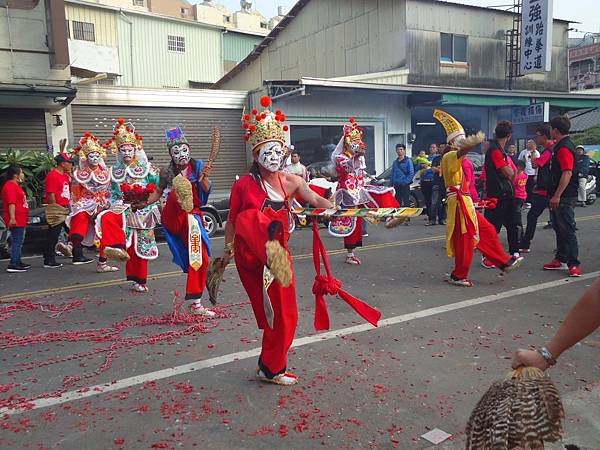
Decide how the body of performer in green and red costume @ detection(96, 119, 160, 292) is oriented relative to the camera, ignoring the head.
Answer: toward the camera

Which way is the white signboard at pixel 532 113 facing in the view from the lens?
facing the viewer and to the left of the viewer

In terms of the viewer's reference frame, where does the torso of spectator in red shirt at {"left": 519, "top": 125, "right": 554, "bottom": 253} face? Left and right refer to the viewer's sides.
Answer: facing to the left of the viewer

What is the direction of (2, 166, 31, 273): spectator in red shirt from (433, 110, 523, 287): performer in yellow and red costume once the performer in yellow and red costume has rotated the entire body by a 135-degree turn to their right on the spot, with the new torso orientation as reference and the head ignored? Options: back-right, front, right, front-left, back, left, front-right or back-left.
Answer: front-right

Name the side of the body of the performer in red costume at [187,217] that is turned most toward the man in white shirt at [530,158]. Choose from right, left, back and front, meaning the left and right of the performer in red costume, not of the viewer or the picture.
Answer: left

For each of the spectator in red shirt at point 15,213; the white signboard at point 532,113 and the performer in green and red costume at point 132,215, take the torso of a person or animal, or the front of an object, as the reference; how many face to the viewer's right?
1

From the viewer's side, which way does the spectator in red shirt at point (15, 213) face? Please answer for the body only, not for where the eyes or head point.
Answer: to the viewer's right

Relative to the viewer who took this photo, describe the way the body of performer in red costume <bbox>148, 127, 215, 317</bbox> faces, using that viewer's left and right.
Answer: facing the viewer and to the right of the viewer

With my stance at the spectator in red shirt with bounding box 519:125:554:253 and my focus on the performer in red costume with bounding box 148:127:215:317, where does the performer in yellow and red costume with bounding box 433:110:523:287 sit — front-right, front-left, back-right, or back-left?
front-left

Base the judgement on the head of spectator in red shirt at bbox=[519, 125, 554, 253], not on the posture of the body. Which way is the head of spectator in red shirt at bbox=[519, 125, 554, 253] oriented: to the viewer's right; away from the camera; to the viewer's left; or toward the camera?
to the viewer's left

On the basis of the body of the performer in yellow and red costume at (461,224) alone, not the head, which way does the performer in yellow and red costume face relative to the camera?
to the viewer's right

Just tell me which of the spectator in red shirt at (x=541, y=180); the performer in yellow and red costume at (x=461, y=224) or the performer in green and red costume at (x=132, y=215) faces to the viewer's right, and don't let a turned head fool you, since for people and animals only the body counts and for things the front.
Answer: the performer in yellow and red costume at (x=461, y=224)

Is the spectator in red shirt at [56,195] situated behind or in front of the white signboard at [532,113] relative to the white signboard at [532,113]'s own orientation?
in front
